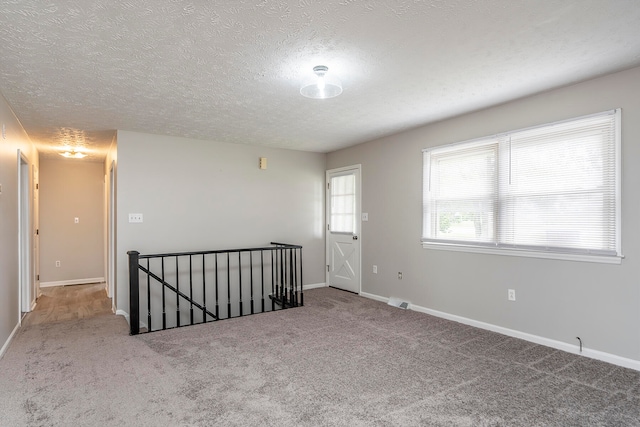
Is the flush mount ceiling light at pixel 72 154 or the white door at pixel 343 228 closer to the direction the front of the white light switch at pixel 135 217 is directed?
the white door

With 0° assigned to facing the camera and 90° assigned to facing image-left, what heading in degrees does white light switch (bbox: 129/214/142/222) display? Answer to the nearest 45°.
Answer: approximately 0°

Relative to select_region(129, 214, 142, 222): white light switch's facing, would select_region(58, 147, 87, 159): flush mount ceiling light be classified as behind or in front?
behind

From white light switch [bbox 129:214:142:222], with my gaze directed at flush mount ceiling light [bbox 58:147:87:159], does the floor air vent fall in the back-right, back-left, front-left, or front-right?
back-right

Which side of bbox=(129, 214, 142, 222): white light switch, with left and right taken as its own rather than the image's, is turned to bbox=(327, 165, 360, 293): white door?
left

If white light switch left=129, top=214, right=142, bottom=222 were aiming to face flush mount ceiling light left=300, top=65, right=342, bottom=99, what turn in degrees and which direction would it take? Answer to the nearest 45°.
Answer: approximately 45° to its left

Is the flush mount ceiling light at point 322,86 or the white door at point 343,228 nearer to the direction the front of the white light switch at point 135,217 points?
the flush mount ceiling light

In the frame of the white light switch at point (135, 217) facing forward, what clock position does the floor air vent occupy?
The floor air vent is roughly at 10 o'clock from the white light switch.
